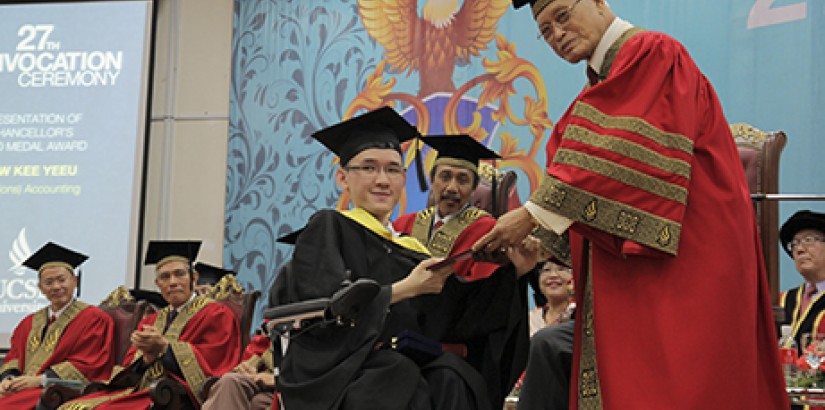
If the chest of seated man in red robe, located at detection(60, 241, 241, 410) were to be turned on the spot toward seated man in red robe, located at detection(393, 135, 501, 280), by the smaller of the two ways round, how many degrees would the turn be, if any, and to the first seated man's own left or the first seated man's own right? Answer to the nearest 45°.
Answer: approximately 90° to the first seated man's own left

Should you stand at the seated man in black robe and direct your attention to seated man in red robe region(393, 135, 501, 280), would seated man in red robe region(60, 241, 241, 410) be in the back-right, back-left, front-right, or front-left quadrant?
front-left

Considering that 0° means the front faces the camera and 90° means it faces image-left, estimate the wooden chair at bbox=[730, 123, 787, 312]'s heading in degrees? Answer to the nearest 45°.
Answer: approximately 45°

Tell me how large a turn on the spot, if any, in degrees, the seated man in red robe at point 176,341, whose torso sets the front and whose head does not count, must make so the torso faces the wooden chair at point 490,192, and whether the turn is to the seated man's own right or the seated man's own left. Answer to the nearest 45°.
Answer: approximately 90° to the seated man's own left

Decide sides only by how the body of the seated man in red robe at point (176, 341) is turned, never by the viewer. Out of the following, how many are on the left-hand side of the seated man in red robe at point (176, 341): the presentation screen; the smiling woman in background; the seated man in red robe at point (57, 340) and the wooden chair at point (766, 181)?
2

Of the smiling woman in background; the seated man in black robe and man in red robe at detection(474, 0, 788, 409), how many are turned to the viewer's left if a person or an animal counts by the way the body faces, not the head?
1

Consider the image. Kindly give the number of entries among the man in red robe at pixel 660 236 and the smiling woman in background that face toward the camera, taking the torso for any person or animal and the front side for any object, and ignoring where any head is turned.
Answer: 1

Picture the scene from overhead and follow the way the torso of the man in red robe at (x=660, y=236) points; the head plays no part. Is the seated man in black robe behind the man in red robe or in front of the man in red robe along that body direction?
in front

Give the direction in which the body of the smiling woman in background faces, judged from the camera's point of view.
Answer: toward the camera

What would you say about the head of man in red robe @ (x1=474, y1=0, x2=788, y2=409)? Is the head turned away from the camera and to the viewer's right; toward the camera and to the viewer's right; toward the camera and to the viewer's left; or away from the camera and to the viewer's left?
toward the camera and to the viewer's left

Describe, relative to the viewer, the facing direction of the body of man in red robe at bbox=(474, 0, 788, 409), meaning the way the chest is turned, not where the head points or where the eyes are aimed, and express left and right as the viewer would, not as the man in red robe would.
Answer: facing to the left of the viewer
